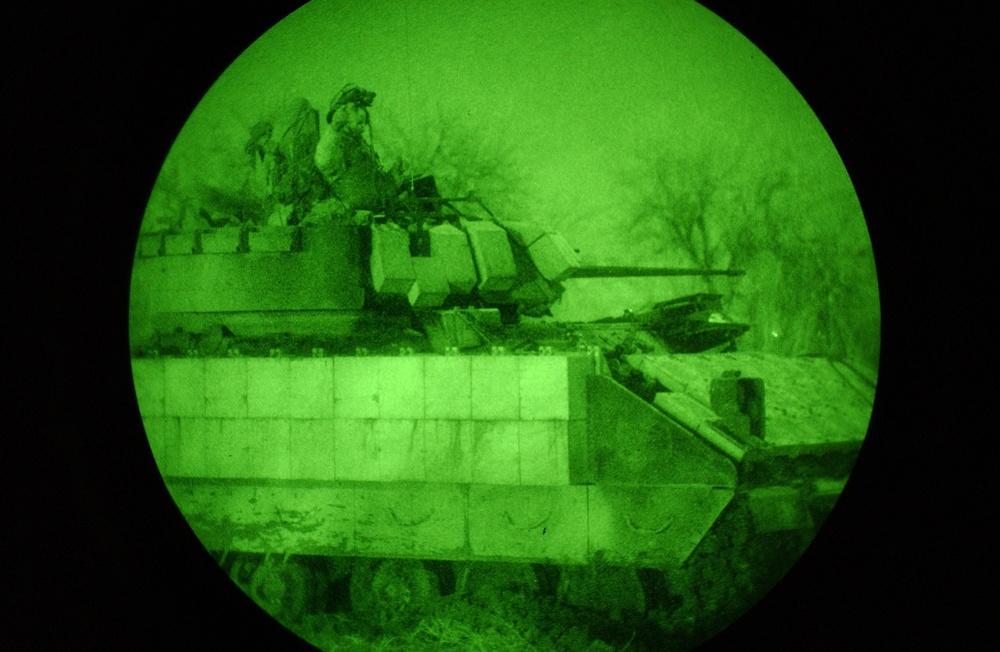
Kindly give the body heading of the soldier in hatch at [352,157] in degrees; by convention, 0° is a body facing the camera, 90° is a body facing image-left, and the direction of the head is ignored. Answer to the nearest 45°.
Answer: approximately 315°

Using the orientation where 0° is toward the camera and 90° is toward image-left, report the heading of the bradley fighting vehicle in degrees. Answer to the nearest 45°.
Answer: approximately 315°
